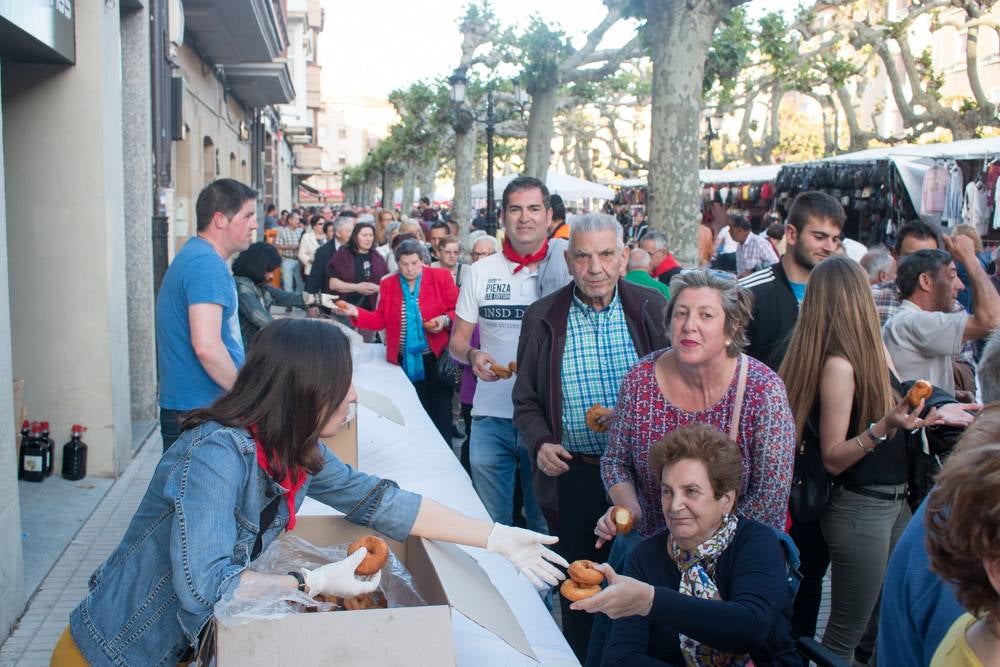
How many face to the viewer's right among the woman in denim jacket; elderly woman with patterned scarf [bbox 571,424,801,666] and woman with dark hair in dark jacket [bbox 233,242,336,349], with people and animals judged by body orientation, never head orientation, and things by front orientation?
2

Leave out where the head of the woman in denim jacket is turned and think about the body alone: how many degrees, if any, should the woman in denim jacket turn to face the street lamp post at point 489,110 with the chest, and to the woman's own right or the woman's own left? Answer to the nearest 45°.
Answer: approximately 90° to the woman's own left

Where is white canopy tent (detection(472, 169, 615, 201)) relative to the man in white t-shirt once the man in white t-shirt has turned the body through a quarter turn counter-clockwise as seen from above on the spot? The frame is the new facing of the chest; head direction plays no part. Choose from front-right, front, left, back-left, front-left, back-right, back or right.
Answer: left

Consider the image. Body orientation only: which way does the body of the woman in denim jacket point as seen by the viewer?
to the viewer's right

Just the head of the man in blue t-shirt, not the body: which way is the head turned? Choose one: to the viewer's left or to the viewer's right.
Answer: to the viewer's right

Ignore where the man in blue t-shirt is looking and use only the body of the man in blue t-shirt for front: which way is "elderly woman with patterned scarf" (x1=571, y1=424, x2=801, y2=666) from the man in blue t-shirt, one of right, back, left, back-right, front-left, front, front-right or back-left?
front-right

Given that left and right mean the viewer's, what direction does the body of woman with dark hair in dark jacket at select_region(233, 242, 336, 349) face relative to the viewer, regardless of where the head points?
facing to the right of the viewer

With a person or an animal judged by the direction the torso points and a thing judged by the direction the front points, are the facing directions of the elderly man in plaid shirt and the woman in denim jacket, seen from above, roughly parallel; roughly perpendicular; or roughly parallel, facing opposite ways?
roughly perpendicular

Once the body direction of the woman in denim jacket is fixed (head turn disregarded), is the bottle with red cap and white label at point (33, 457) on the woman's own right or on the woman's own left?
on the woman's own left

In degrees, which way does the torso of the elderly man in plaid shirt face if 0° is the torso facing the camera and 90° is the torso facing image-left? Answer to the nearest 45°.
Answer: approximately 0°

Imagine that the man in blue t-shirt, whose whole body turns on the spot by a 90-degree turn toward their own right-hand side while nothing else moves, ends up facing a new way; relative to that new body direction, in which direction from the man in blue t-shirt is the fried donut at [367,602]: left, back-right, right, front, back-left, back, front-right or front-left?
front
